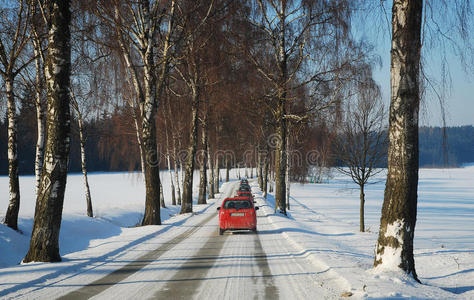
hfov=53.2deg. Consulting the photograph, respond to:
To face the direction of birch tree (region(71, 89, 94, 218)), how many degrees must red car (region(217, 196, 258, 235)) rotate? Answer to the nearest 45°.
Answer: approximately 45° to its left

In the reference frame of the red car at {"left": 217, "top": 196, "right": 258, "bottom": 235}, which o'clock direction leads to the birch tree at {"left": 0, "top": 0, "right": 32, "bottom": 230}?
The birch tree is roughly at 9 o'clock from the red car.

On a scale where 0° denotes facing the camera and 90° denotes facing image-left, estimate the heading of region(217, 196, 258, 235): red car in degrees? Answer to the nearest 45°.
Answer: approximately 180°

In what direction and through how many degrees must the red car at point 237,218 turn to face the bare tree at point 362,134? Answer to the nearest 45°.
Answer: approximately 45° to its right
